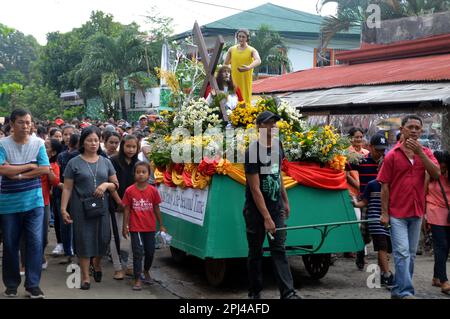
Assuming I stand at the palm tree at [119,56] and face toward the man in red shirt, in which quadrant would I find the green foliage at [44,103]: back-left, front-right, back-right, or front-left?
back-right

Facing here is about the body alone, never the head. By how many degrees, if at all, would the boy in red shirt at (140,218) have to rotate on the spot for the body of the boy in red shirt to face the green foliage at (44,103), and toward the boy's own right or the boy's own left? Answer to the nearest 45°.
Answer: approximately 180°

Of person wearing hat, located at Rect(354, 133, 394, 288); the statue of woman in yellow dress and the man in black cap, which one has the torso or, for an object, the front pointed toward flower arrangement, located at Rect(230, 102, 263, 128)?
the statue of woman in yellow dress

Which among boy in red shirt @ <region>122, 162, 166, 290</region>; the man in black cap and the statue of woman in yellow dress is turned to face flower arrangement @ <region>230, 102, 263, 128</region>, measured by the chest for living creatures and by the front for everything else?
the statue of woman in yellow dress

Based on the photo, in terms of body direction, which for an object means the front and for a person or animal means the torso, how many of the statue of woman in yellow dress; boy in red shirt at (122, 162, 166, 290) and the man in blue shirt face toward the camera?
3

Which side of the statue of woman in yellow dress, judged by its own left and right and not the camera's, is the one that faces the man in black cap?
front

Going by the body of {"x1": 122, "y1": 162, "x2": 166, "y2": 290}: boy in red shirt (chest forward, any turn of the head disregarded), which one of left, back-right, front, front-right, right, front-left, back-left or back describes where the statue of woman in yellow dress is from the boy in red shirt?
back-left

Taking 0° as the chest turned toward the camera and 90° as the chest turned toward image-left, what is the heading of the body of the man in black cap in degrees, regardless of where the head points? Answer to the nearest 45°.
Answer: approximately 315°
